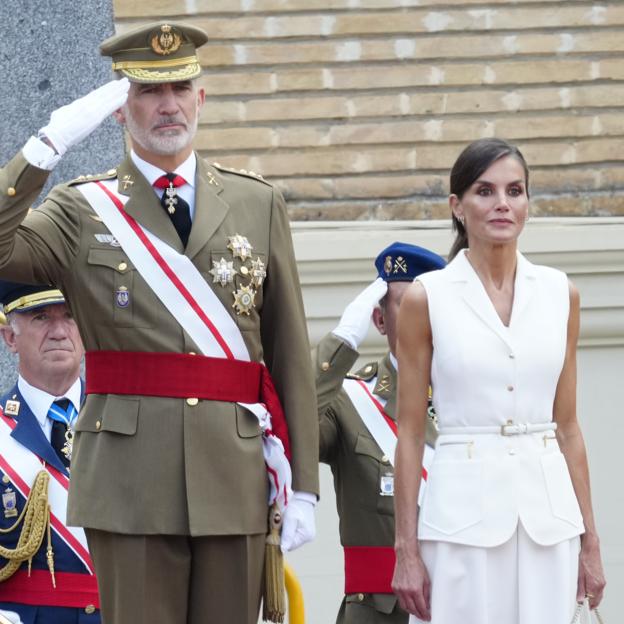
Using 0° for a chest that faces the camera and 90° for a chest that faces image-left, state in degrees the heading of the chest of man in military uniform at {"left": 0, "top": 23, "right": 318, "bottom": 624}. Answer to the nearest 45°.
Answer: approximately 0°

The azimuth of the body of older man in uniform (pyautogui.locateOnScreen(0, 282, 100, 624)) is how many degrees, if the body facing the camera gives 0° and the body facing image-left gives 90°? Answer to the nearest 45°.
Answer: approximately 315°

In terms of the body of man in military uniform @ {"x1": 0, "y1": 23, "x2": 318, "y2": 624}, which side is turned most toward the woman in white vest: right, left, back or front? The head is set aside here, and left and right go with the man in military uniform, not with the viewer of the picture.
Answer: left

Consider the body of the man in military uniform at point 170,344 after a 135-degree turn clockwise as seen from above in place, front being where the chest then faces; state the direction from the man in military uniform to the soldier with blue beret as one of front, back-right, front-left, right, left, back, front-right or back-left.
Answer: right
